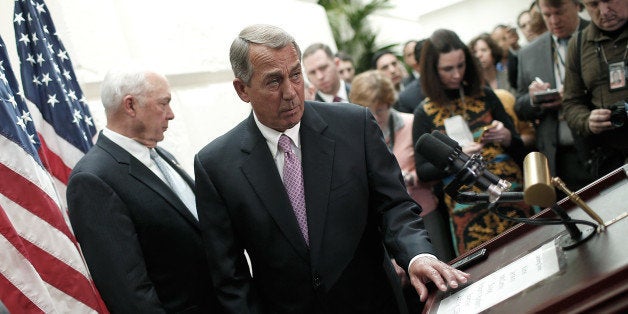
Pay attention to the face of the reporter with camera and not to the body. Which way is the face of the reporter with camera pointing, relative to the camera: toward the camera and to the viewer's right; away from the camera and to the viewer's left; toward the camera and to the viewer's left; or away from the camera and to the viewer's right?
toward the camera and to the viewer's left

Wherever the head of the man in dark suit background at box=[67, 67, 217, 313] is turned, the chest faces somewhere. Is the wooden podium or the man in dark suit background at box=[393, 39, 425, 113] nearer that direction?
the wooden podium

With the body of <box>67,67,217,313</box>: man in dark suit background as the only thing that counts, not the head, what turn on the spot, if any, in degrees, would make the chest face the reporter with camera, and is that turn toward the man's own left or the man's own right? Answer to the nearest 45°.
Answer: approximately 45° to the man's own left

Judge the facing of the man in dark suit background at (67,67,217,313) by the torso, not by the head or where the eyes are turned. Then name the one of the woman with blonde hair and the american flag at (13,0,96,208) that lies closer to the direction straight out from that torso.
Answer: the woman with blonde hair

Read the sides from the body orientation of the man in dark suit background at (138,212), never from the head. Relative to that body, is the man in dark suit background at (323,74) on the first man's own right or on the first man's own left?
on the first man's own left

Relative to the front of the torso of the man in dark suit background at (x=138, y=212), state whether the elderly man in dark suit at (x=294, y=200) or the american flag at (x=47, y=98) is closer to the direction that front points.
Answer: the elderly man in dark suit

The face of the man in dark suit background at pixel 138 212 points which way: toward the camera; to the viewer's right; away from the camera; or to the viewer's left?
to the viewer's right

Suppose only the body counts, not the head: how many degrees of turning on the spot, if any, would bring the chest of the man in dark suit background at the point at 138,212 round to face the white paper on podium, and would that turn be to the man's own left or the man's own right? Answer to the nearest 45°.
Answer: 0° — they already face it

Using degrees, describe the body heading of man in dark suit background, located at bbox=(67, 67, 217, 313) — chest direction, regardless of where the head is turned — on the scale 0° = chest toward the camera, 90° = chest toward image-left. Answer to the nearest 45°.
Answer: approximately 315°

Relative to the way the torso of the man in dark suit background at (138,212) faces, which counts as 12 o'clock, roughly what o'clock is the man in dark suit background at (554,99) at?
the man in dark suit background at (554,99) is roughly at 10 o'clock from the man in dark suit background at (138,212).

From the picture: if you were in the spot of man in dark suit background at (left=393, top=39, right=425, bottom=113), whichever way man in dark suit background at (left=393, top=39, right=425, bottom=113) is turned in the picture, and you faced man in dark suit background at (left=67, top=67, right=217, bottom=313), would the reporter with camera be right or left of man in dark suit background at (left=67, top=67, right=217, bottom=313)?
left

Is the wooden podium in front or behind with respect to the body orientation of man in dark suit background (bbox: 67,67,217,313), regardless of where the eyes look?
in front

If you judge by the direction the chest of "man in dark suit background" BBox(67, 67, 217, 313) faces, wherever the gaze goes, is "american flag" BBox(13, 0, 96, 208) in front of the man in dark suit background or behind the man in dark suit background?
behind

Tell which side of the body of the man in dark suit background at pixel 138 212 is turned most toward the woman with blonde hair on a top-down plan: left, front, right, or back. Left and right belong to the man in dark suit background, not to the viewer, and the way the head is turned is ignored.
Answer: left
